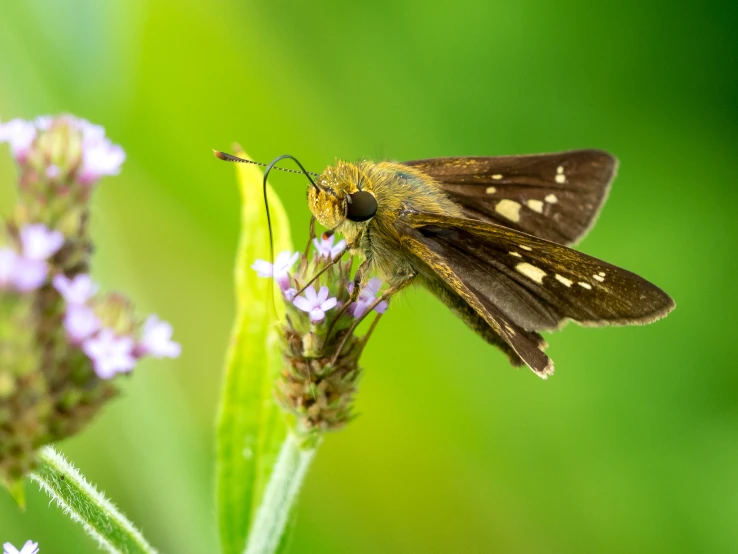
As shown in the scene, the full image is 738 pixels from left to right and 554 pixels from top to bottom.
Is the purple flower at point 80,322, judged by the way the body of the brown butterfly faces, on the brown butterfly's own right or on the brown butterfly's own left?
on the brown butterfly's own left

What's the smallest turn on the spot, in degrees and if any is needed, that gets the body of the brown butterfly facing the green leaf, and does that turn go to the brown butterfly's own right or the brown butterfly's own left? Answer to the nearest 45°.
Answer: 0° — it already faces it

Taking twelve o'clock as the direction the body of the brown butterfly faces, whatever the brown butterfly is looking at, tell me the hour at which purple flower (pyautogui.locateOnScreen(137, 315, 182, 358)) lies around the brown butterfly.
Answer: The purple flower is roughly at 12 o'clock from the brown butterfly.

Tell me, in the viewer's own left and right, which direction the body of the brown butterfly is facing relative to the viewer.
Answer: facing to the left of the viewer

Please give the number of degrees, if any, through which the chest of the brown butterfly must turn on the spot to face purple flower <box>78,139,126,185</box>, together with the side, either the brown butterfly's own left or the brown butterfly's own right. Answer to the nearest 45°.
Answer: approximately 45° to the brown butterfly's own left

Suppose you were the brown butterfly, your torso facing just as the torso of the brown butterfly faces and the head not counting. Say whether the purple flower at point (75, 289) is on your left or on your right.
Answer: on your left
